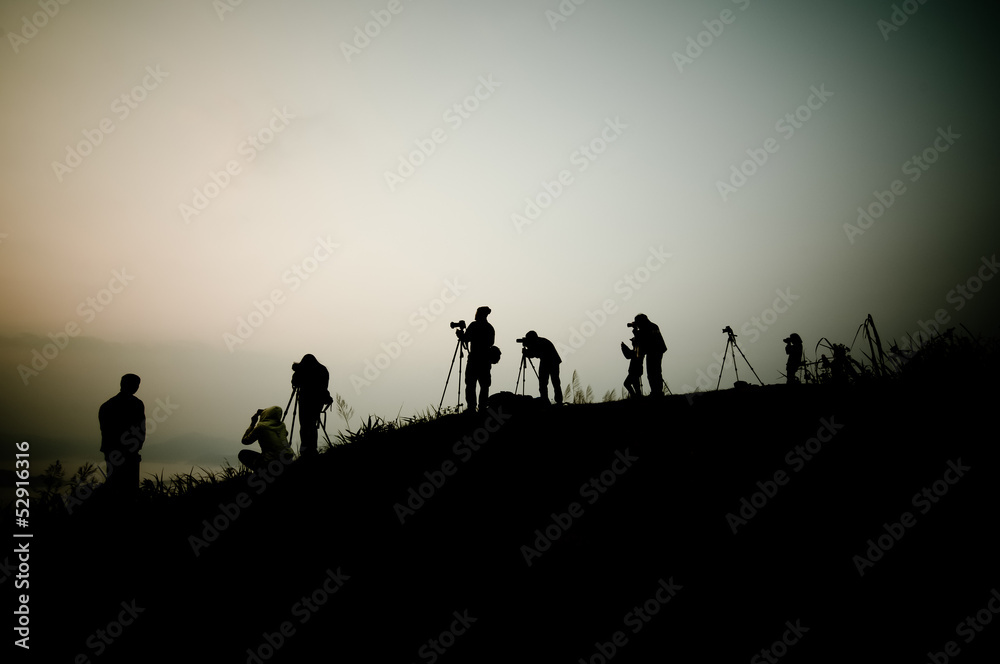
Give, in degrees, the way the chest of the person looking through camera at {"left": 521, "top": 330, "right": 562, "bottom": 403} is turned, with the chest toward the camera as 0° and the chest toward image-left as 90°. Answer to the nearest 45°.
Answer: approximately 90°

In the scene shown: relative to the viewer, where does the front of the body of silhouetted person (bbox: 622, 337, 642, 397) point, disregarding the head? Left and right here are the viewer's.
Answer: facing to the left of the viewer

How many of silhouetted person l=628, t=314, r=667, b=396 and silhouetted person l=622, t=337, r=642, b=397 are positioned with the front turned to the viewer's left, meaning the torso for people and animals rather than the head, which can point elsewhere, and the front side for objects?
2

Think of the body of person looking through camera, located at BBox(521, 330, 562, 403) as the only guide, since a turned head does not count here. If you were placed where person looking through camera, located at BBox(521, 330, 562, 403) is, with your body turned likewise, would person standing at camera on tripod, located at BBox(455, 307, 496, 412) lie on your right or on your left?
on your left

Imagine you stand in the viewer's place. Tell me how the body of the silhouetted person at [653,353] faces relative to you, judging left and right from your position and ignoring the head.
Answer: facing to the left of the viewer

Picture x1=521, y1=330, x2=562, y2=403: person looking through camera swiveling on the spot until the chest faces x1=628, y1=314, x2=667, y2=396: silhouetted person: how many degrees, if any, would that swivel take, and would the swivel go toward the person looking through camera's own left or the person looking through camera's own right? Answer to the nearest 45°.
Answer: approximately 135° to the person looking through camera's own left
